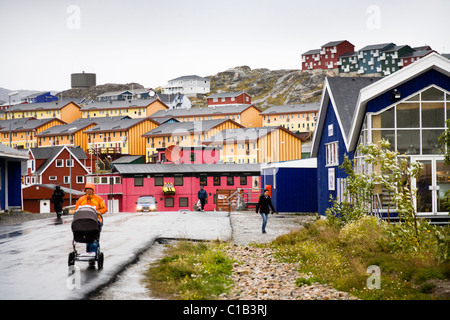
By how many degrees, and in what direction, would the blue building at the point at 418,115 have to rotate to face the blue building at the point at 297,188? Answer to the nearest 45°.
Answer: approximately 135° to its right

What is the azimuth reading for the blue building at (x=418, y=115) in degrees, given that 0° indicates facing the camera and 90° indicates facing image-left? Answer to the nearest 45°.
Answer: approximately 0°

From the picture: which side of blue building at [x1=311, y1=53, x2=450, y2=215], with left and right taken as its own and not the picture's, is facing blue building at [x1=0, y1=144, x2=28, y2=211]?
right
